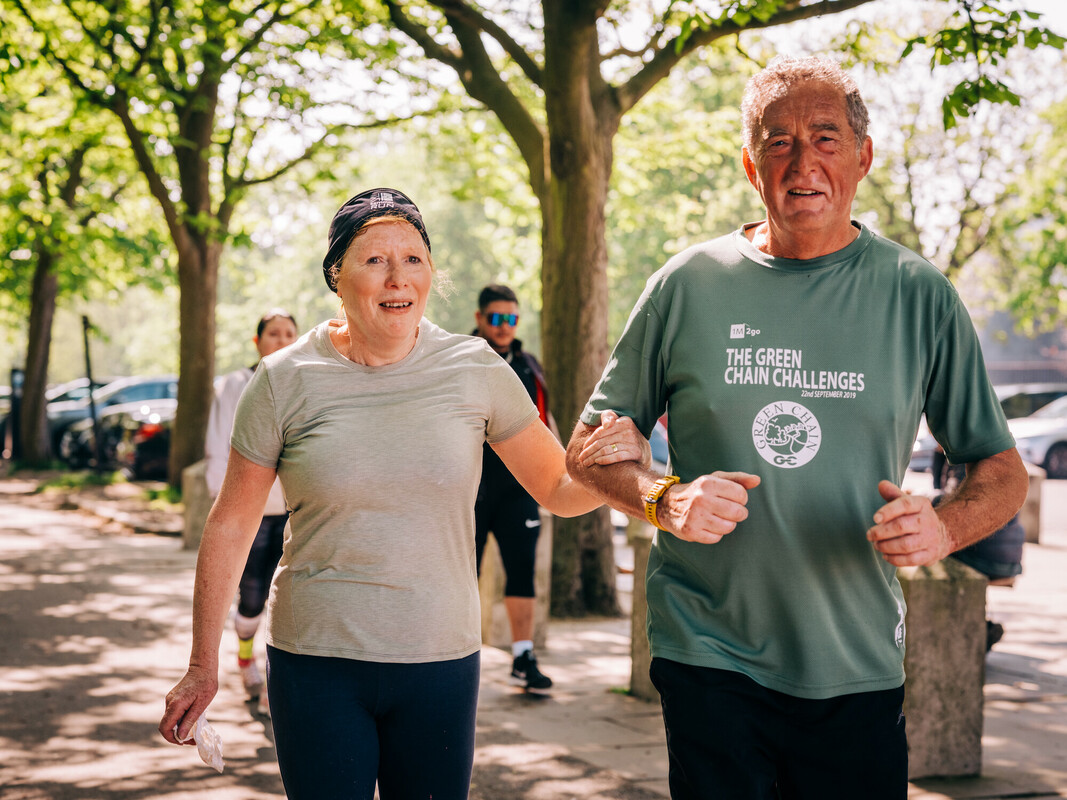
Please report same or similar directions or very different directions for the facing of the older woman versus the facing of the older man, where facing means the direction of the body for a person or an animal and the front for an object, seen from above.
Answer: same or similar directions

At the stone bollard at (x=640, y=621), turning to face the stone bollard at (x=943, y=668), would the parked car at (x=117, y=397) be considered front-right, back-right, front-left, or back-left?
back-left

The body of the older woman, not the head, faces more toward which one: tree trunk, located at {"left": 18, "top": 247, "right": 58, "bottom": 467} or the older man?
the older man

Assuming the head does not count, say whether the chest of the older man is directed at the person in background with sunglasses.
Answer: no

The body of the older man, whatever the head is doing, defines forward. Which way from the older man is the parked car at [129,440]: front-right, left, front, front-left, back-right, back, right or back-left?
back-right

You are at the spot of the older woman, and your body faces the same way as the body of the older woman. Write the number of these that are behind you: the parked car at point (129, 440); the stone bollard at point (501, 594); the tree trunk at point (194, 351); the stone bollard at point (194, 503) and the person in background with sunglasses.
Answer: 5

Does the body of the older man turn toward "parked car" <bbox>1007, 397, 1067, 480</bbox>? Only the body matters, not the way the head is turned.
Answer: no

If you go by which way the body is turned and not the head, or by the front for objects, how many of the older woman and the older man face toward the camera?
2

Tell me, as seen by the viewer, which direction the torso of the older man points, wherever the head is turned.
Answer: toward the camera

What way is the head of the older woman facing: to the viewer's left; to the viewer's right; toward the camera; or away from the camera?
toward the camera

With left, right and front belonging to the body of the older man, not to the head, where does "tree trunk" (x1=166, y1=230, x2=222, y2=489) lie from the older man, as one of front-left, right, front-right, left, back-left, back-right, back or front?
back-right

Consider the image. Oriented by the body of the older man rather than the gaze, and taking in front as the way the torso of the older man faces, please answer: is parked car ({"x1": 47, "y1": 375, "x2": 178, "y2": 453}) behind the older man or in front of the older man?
behind

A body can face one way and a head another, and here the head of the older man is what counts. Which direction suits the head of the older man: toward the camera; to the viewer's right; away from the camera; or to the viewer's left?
toward the camera

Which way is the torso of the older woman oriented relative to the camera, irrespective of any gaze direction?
toward the camera

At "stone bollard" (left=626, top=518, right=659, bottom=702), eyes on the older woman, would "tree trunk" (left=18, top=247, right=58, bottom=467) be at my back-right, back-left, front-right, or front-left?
back-right

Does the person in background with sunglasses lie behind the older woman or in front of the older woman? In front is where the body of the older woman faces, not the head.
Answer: behind

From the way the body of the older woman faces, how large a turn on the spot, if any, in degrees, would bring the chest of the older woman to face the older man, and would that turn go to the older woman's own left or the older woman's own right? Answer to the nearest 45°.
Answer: approximately 90° to the older woman's own left

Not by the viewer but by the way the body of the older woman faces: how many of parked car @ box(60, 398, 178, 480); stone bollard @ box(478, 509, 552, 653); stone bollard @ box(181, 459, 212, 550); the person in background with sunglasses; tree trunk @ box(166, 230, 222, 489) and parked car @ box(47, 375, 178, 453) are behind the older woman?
6
